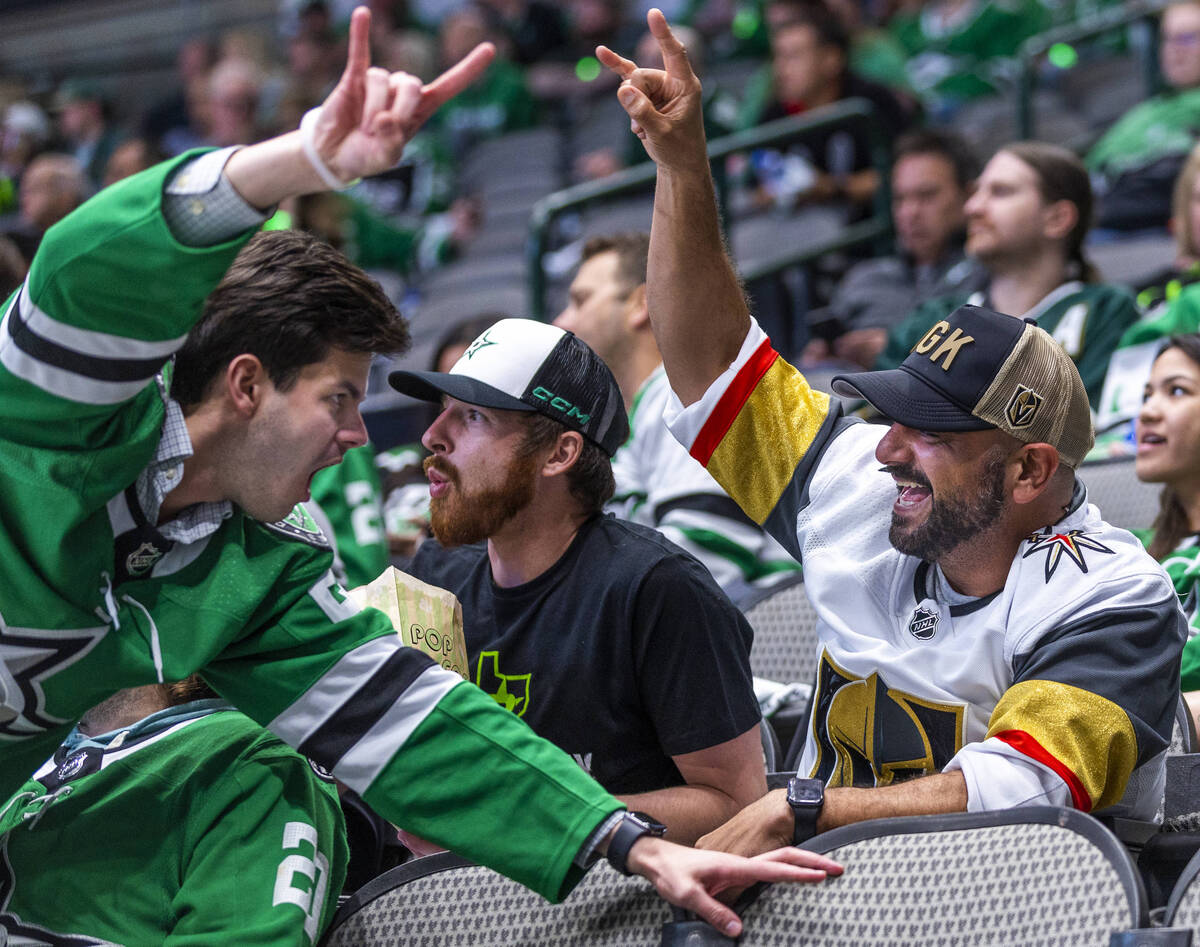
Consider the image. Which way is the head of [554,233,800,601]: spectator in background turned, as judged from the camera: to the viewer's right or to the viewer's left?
to the viewer's left

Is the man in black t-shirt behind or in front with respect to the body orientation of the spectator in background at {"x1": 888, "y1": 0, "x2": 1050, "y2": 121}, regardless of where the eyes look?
in front

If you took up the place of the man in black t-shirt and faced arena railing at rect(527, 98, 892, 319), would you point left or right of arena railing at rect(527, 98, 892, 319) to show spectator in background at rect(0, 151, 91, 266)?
left

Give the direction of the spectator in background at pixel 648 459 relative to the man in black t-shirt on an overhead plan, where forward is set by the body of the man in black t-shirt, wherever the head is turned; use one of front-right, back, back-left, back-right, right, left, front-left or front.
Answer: back-right

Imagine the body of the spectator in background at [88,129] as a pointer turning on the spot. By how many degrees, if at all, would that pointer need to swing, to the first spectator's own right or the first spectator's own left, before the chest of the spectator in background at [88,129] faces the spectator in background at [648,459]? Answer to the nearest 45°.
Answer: approximately 45° to the first spectator's own left

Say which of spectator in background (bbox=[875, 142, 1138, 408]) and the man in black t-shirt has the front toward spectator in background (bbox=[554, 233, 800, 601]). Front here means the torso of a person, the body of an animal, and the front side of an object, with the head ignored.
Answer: spectator in background (bbox=[875, 142, 1138, 408])

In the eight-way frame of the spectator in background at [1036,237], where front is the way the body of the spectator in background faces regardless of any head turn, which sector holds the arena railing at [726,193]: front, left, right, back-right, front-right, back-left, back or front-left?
right

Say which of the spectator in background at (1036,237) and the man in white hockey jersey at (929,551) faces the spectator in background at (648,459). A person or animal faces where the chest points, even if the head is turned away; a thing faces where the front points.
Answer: the spectator in background at (1036,237)

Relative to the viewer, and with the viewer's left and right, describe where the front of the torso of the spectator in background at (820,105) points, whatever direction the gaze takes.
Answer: facing the viewer and to the left of the viewer

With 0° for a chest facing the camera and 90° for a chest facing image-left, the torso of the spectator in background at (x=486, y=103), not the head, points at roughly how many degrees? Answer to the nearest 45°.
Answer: approximately 45°

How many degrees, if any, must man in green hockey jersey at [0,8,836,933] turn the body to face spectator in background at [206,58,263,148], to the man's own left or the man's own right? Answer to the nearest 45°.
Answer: approximately 135° to the man's own left

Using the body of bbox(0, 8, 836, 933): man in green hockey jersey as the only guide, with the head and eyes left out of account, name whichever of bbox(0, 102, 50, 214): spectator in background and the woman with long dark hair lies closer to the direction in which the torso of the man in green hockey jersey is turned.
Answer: the woman with long dark hair
